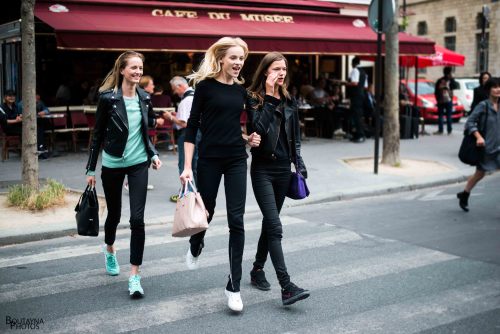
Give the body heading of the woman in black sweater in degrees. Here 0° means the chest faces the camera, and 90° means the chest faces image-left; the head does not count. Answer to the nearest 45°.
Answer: approximately 315°

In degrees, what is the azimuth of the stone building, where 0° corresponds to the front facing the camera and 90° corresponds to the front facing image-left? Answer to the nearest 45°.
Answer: approximately 45°

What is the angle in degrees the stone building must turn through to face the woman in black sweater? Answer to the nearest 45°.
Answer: approximately 45° to its left

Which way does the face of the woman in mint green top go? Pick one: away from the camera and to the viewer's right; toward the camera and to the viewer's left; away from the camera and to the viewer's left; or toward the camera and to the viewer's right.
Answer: toward the camera and to the viewer's right

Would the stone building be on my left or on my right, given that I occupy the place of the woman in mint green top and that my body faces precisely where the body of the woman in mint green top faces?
on my left
